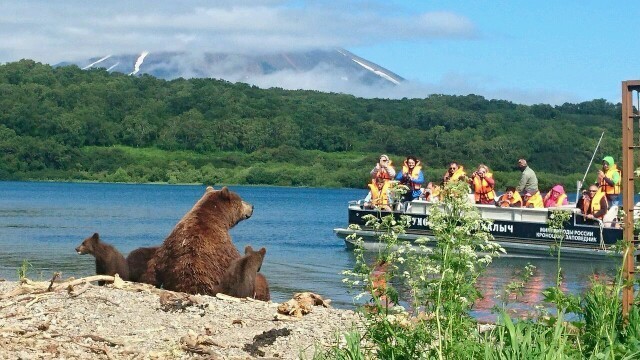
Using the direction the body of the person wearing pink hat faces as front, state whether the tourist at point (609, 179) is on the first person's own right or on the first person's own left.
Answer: on the first person's own left

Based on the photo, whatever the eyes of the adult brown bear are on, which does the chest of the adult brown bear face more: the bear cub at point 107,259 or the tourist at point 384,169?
the tourist

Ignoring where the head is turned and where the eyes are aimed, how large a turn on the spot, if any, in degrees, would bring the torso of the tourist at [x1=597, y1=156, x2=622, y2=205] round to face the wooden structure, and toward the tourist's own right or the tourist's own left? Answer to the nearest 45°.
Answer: approximately 45° to the tourist's own left

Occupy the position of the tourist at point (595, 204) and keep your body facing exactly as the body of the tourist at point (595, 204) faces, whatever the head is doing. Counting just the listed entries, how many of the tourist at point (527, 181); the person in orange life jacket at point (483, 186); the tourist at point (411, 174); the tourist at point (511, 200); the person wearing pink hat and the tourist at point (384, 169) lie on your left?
0

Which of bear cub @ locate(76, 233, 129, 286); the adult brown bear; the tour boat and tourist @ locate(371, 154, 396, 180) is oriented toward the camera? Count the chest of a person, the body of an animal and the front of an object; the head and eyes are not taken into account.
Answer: the tourist

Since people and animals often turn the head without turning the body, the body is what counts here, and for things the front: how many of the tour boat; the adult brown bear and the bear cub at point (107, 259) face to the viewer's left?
2

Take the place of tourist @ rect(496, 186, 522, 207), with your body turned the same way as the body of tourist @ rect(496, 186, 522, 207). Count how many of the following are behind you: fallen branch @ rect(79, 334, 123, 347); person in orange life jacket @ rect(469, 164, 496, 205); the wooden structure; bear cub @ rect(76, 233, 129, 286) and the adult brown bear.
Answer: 0

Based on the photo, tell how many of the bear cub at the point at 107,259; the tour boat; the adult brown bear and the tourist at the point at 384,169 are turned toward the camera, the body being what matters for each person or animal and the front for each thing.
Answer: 1

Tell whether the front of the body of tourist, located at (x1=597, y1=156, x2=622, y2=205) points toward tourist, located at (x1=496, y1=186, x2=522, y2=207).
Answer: no

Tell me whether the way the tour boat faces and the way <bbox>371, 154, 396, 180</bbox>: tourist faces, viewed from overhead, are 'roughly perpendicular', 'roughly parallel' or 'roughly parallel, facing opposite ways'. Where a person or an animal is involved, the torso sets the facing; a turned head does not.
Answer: roughly perpendicular

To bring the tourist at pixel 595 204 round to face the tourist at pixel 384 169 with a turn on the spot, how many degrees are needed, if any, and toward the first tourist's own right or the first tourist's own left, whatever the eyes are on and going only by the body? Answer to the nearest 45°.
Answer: approximately 45° to the first tourist's own right

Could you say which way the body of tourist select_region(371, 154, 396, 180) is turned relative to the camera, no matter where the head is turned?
toward the camera

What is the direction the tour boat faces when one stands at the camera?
facing to the left of the viewer

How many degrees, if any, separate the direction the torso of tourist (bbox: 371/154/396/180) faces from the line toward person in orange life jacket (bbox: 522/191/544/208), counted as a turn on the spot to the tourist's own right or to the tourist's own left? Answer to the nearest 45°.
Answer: approximately 90° to the tourist's own left

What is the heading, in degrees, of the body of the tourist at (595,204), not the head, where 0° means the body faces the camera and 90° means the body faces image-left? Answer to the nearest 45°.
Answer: approximately 45°

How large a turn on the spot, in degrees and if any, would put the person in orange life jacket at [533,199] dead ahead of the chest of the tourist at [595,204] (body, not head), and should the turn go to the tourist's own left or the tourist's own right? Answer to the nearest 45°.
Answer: approximately 90° to the tourist's own right

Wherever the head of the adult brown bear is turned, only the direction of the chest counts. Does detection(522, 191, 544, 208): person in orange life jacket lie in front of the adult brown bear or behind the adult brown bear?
in front

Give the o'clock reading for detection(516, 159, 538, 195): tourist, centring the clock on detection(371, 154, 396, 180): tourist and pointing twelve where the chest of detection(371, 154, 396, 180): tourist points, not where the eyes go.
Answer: detection(516, 159, 538, 195): tourist is roughly at 9 o'clock from detection(371, 154, 396, 180): tourist.

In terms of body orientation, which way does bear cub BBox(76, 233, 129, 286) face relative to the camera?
to the viewer's left

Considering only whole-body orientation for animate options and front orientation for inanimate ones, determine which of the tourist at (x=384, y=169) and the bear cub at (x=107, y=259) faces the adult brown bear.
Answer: the tourist
